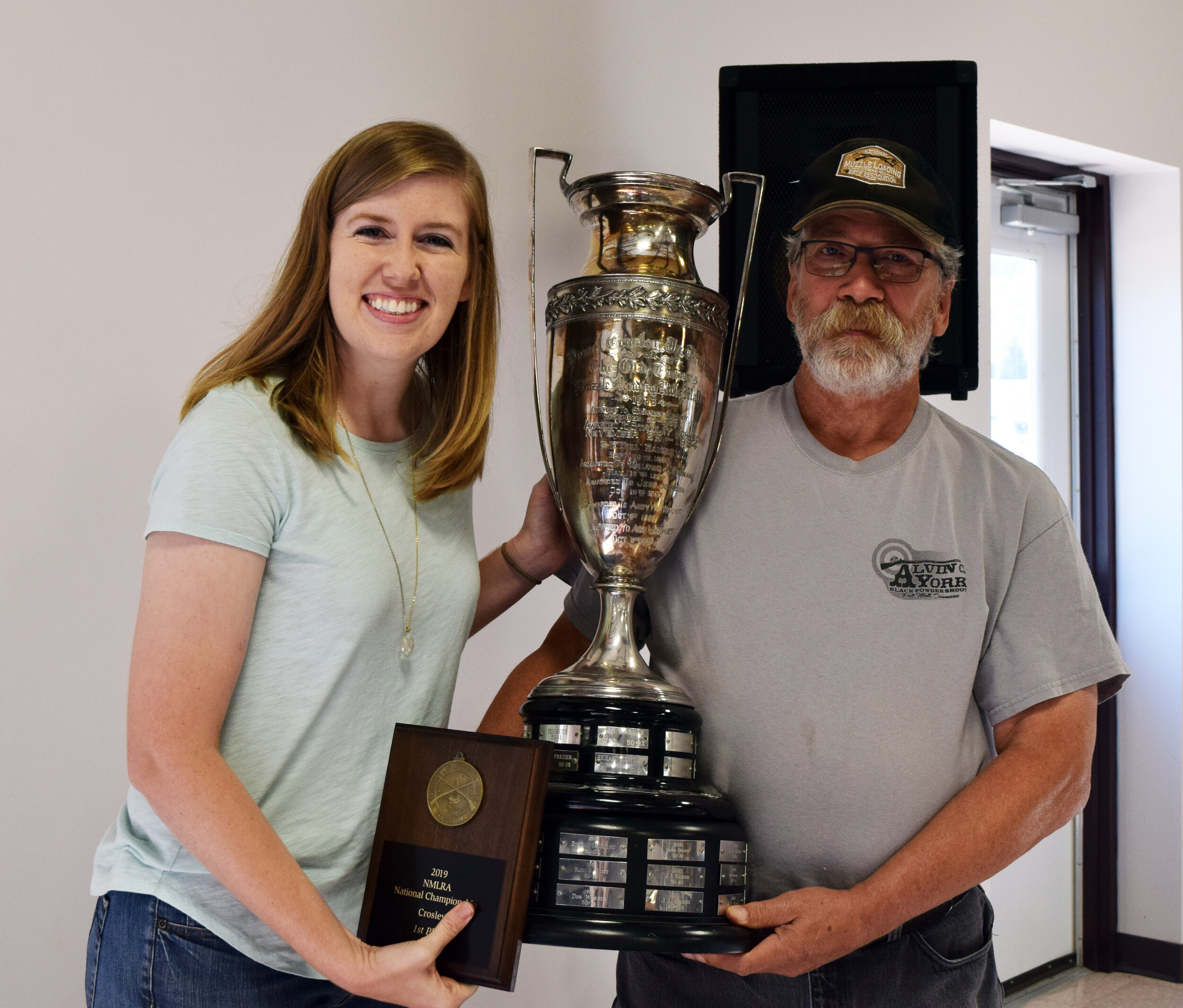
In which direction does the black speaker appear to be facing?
toward the camera

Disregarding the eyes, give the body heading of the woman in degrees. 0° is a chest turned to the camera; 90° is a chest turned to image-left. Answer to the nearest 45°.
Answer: approximately 315°

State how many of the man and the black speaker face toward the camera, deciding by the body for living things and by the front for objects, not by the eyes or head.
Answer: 2

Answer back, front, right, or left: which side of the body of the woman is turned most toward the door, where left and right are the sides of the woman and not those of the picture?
left

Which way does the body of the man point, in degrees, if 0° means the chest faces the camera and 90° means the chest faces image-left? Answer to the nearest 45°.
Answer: approximately 0°

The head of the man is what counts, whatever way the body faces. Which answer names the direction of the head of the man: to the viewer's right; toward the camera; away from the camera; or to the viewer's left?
toward the camera

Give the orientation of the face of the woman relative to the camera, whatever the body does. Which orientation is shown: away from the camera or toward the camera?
toward the camera

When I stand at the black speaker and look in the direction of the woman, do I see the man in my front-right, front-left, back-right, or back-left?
front-left

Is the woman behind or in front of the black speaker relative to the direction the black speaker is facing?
in front

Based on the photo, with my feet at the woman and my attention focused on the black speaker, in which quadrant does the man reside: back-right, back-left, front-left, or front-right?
front-right

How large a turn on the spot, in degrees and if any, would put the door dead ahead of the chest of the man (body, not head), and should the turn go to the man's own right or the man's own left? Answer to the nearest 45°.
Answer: approximately 180°

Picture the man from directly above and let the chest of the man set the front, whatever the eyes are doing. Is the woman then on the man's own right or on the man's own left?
on the man's own right
